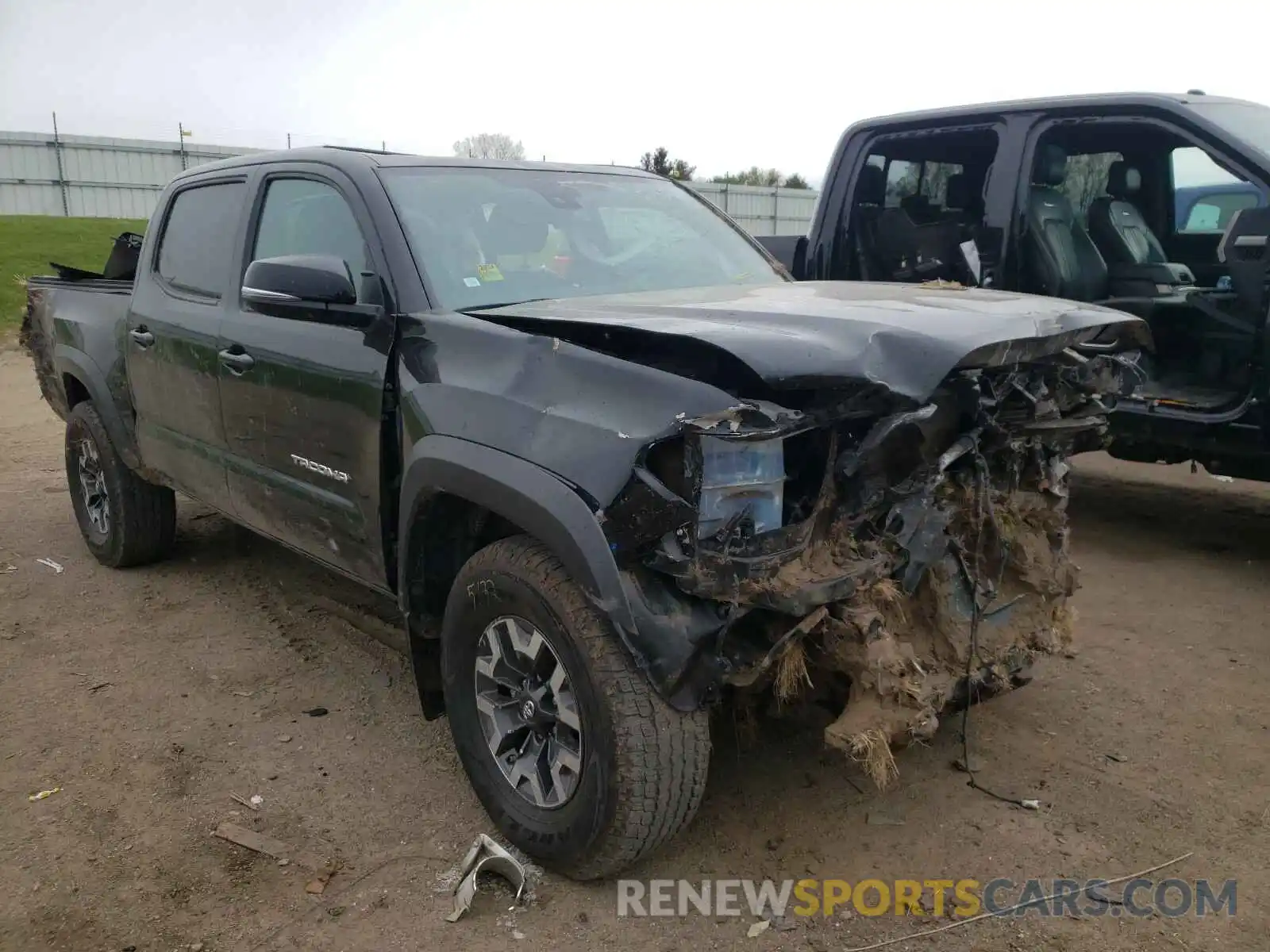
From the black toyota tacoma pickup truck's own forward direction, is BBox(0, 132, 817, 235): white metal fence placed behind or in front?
behind

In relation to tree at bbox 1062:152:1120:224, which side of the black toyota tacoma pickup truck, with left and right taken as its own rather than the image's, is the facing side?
left

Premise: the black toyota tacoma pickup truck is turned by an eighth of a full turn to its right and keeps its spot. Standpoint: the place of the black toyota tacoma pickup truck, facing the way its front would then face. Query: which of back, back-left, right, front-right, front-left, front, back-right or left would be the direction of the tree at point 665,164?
back

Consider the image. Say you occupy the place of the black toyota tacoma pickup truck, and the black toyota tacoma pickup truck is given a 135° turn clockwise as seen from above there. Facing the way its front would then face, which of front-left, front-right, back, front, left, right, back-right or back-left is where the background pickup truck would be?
back-right

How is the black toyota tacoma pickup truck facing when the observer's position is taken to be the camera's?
facing the viewer and to the right of the viewer
